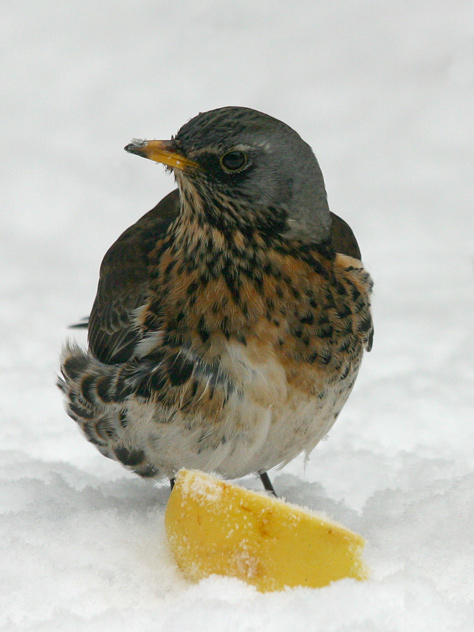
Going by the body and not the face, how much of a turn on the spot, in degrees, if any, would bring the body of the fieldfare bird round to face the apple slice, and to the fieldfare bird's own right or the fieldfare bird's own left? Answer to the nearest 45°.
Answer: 0° — it already faces it

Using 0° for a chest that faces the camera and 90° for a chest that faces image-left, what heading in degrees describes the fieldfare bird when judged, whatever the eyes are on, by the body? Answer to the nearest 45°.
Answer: approximately 315°
